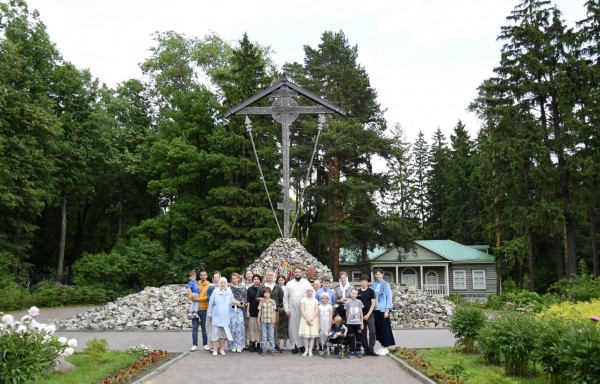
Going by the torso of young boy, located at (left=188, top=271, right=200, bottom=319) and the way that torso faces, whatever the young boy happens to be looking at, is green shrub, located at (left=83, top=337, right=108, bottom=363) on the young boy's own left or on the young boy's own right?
on the young boy's own right

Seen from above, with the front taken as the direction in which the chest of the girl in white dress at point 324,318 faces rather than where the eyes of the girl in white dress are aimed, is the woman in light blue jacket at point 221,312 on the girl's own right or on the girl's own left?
on the girl's own right

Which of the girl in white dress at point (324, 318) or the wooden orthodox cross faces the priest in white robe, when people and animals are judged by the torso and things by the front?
the wooden orthodox cross

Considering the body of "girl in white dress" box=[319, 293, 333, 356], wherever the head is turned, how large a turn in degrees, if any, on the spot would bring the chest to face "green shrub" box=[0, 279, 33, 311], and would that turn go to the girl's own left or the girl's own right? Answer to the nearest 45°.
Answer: approximately 135° to the girl's own right

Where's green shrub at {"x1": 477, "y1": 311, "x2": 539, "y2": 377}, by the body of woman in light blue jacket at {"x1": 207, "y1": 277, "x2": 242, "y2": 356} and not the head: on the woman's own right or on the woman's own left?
on the woman's own left

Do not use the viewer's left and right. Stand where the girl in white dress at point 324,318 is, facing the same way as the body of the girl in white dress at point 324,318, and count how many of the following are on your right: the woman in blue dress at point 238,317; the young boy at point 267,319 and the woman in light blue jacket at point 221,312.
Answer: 3

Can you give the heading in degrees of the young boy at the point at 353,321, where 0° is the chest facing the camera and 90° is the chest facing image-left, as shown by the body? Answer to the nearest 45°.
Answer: approximately 0°

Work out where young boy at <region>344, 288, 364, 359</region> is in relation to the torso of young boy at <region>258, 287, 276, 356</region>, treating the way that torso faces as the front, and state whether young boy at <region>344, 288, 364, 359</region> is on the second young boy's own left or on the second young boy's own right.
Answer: on the second young boy's own left

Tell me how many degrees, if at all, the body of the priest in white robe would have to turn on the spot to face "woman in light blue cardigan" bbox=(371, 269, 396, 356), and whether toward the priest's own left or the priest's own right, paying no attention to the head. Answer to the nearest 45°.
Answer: approximately 90° to the priest's own left

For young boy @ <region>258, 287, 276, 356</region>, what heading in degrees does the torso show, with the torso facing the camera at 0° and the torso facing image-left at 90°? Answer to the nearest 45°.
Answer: approximately 0°
